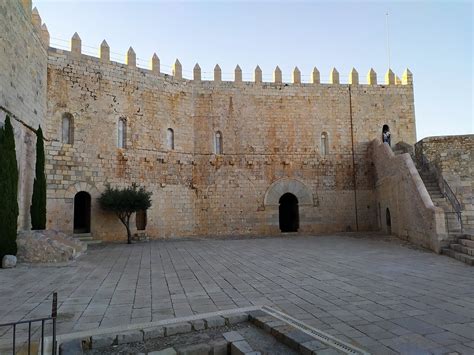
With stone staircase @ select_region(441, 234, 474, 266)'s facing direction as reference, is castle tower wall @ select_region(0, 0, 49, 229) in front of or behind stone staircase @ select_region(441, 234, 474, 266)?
in front

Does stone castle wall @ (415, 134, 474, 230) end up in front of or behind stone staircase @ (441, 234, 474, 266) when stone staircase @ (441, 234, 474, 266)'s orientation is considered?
behind

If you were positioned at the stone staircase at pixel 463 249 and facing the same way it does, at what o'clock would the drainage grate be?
The drainage grate is roughly at 11 o'clock from the stone staircase.

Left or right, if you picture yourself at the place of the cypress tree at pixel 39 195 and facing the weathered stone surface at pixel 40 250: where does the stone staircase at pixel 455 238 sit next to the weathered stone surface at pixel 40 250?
left

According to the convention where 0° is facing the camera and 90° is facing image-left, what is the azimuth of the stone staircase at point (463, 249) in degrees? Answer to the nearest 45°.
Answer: approximately 45°

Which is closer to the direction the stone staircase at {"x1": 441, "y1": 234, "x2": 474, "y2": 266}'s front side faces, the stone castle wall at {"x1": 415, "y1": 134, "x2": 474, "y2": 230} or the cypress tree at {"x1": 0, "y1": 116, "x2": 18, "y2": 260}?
the cypress tree

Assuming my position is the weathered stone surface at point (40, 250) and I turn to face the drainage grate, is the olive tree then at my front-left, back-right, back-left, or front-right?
back-left

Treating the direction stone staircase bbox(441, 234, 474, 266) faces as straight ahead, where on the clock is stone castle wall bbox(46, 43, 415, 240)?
The stone castle wall is roughly at 2 o'clock from the stone staircase.

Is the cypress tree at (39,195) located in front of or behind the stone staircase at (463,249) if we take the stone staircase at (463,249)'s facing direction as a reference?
in front

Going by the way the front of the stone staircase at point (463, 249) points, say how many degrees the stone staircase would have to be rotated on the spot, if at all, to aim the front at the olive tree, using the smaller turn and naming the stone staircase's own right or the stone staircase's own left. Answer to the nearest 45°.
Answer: approximately 45° to the stone staircase's own right
